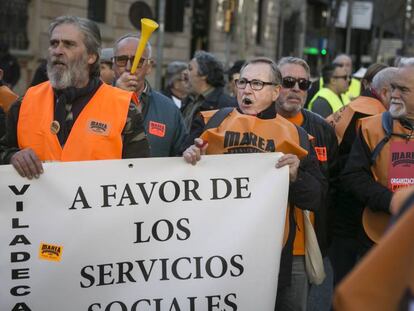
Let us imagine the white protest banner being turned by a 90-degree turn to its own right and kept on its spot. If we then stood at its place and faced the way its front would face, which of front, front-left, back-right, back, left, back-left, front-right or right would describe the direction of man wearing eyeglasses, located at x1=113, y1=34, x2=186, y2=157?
right

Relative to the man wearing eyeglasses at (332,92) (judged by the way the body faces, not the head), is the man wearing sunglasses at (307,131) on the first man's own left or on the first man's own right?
on the first man's own right

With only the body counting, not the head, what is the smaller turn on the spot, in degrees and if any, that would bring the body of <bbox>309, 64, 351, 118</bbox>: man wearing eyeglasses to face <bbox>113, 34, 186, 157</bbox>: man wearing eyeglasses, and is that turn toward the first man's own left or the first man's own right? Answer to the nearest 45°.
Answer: approximately 45° to the first man's own right

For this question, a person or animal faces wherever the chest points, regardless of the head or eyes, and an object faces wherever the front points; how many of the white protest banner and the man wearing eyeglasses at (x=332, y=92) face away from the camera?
0

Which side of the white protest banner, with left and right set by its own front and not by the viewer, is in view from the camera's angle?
front

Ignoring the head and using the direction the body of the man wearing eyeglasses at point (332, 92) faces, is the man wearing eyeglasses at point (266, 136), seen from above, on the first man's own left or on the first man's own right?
on the first man's own right

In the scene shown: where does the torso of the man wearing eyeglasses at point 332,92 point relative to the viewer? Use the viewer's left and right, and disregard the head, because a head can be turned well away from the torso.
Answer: facing the viewer and to the right of the viewer

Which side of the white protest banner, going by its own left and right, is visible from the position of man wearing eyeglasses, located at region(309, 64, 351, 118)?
back
